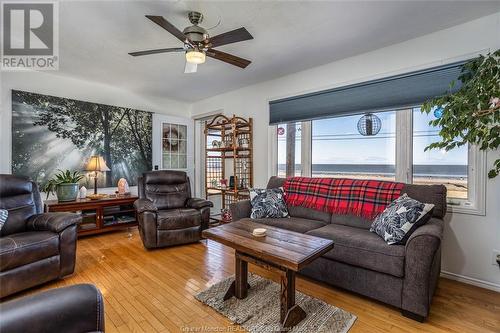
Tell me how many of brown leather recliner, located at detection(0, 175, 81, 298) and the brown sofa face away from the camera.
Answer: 0

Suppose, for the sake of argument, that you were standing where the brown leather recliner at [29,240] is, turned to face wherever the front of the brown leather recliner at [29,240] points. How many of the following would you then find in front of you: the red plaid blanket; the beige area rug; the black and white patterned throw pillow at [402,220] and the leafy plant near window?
4

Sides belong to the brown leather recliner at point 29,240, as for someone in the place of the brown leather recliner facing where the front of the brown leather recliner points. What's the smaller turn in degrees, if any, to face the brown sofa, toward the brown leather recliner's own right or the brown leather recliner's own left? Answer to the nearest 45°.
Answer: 0° — it already faces it

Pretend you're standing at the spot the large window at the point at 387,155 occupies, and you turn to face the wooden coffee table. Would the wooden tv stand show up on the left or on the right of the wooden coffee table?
right

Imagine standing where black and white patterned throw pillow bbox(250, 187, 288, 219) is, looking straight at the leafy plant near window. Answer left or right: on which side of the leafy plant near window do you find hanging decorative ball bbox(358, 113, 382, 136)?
left

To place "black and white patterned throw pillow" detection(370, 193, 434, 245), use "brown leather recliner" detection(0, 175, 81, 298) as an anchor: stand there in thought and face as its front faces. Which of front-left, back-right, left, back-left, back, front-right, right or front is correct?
front

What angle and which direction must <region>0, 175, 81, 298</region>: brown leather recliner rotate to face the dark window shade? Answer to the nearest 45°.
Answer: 0° — it already faces it

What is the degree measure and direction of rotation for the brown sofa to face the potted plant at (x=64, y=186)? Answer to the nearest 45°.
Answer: approximately 45° to its right

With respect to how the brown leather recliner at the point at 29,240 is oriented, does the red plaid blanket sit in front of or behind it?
in front

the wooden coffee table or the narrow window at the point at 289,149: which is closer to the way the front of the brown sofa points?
the wooden coffee table
